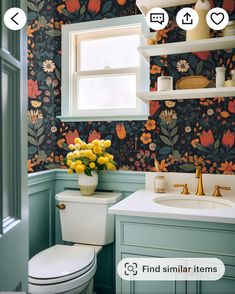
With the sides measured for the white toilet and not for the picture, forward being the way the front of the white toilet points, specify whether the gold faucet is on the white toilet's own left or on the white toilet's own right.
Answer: on the white toilet's own left

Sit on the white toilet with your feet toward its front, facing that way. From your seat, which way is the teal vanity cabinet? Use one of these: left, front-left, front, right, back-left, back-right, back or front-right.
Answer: left

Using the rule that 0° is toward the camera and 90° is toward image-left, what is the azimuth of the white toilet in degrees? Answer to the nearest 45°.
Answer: approximately 45°
